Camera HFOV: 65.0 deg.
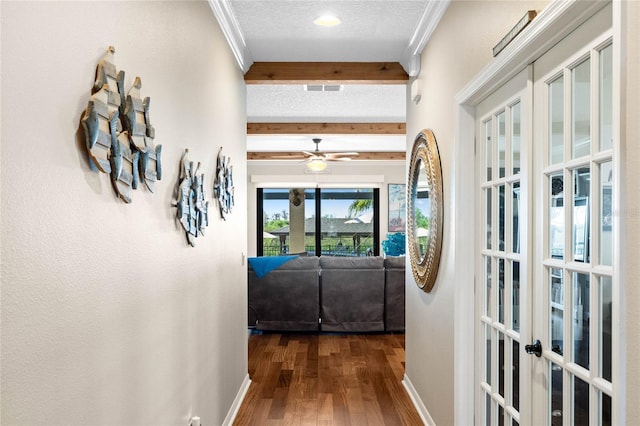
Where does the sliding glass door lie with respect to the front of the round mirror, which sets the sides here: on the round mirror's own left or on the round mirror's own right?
on the round mirror's own right

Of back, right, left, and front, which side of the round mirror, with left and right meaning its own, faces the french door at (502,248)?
left

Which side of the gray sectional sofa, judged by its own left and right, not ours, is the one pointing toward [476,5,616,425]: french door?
back

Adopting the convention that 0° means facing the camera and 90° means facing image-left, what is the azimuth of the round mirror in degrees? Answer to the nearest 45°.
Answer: approximately 90°

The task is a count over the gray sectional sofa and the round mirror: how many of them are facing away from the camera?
1

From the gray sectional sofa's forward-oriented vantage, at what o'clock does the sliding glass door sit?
The sliding glass door is roughly at 12 o'clock from the gray sectional sofa.

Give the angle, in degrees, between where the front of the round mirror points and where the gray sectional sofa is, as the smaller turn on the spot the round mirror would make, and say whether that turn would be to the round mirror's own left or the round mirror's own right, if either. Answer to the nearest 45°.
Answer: approximately 45° to the round mirror's own right

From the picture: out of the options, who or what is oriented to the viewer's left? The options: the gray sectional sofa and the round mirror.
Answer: the round mirror

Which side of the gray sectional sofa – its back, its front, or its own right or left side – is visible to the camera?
back

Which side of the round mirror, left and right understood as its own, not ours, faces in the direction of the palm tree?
right

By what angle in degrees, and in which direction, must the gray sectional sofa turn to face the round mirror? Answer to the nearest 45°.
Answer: approximately 180°

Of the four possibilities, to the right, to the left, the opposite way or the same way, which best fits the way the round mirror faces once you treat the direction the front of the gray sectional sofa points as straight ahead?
to the left
